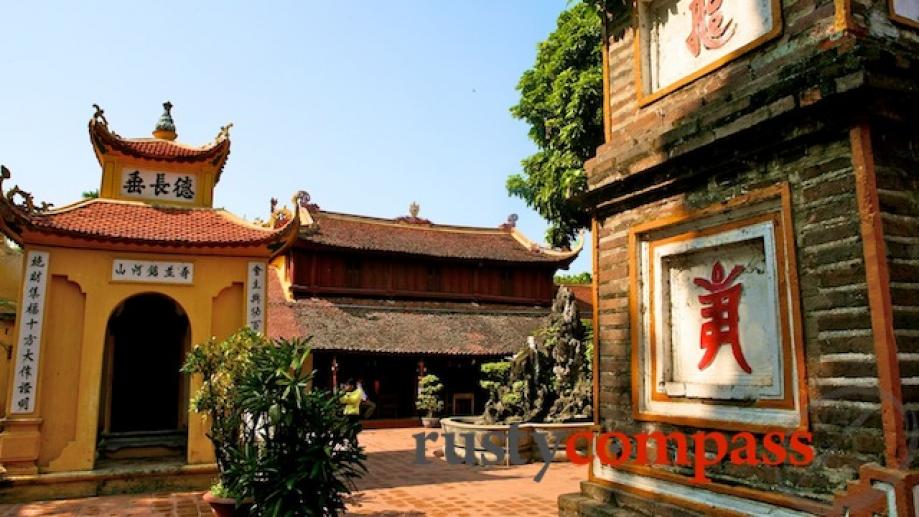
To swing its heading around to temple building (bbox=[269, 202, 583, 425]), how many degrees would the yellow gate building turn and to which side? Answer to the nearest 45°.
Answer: approximately 135° to its left

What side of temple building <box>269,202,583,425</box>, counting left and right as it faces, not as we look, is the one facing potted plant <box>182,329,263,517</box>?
front

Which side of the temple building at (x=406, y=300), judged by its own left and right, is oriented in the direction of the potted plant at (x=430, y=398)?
front

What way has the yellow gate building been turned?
toward the camera

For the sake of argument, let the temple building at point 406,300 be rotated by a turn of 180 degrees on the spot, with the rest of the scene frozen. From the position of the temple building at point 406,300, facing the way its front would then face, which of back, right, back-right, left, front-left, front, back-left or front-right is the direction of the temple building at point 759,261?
back

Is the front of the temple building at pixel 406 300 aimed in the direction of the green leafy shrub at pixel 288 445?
yes

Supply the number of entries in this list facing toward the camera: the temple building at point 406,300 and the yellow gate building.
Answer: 2

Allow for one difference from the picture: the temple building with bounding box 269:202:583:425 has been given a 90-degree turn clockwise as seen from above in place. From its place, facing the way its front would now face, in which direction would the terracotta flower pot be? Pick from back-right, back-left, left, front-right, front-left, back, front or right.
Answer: left

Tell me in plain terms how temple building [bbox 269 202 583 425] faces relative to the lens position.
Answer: facing the viewer

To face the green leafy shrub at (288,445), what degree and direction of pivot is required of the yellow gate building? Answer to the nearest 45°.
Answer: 0° — it already faces it

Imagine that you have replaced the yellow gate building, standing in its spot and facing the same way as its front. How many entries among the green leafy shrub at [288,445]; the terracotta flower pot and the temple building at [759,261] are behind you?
0

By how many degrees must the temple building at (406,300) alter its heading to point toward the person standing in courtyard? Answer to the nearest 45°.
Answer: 0° — it already faces them

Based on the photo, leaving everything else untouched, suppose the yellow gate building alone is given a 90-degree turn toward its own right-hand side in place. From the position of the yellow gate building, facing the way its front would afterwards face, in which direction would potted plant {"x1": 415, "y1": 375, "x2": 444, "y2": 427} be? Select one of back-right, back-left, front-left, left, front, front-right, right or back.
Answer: back-right

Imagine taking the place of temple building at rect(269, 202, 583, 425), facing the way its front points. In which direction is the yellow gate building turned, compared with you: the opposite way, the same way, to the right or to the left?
the same way
